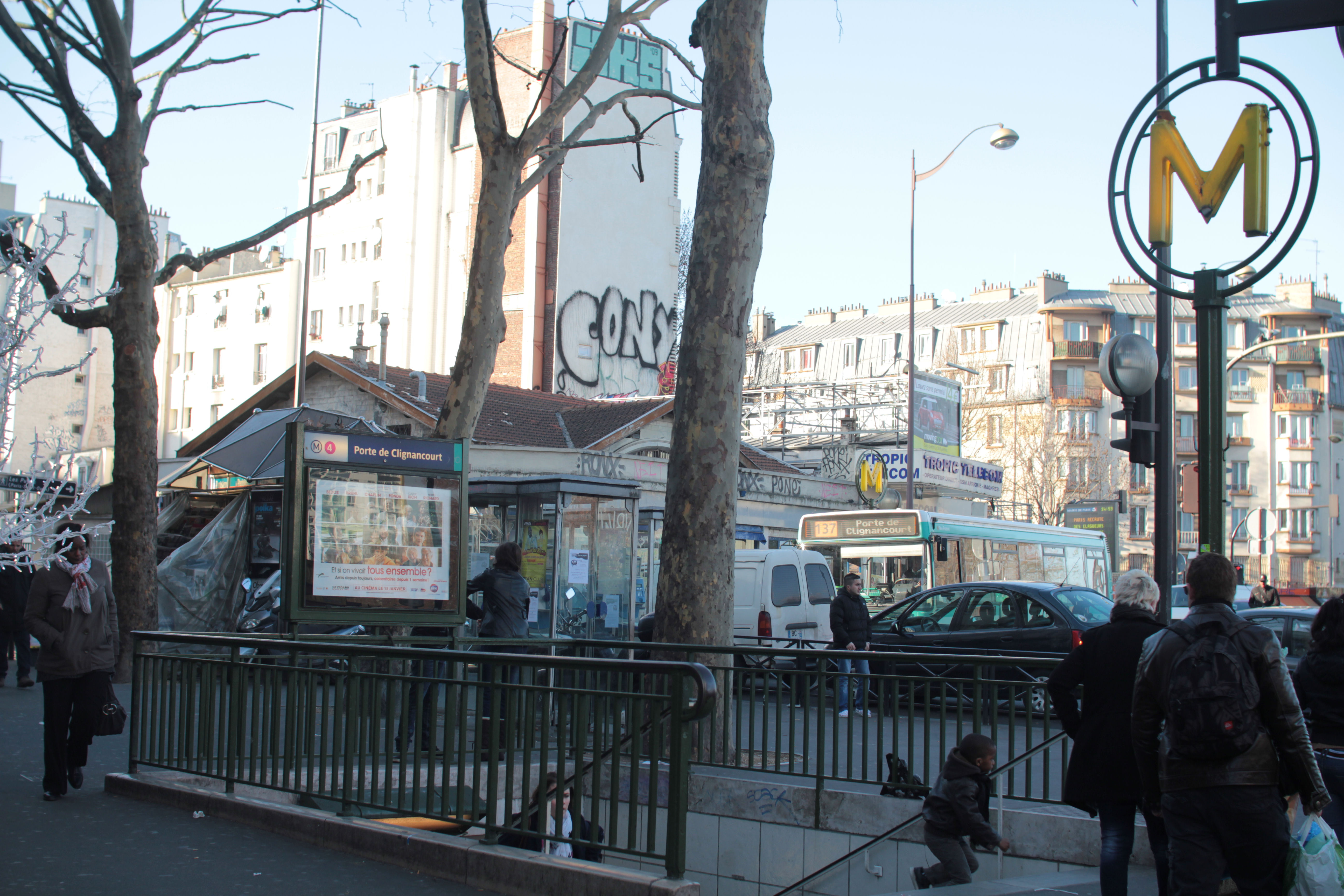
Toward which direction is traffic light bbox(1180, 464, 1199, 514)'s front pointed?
to the viewer's left

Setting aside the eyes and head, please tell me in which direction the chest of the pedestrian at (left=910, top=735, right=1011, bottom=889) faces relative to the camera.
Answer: to the viewer's right

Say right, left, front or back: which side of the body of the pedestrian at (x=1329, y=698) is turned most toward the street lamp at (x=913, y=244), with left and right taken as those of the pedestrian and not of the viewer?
front

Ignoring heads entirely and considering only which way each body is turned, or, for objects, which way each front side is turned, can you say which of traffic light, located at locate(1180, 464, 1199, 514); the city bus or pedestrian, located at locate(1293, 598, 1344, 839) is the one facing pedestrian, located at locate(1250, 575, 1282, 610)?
pedestrian, located at locate(1293, 598, 1344, 839)

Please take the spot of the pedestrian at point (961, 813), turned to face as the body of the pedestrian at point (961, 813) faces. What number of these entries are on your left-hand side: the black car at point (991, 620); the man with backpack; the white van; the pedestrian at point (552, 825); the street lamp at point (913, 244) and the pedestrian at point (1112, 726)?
3

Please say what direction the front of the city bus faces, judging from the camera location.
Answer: facing the viewer and to the left of the viewer

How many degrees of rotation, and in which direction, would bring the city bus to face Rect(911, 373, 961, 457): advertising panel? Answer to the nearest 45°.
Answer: approximately 135° to its right

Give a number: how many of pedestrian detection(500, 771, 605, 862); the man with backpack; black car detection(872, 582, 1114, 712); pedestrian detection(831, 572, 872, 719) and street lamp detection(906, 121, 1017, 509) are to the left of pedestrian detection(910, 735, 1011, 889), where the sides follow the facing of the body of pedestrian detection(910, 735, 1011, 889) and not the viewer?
3

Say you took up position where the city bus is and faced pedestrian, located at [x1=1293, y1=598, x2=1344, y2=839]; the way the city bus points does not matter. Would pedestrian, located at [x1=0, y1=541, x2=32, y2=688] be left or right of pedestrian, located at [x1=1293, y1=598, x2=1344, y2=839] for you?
right

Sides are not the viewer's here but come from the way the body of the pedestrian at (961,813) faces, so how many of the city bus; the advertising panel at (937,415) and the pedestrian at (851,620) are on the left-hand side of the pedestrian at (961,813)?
3

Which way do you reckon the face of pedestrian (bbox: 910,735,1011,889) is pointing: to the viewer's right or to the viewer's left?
to the viewer's right

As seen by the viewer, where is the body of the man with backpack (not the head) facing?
away from the camera
